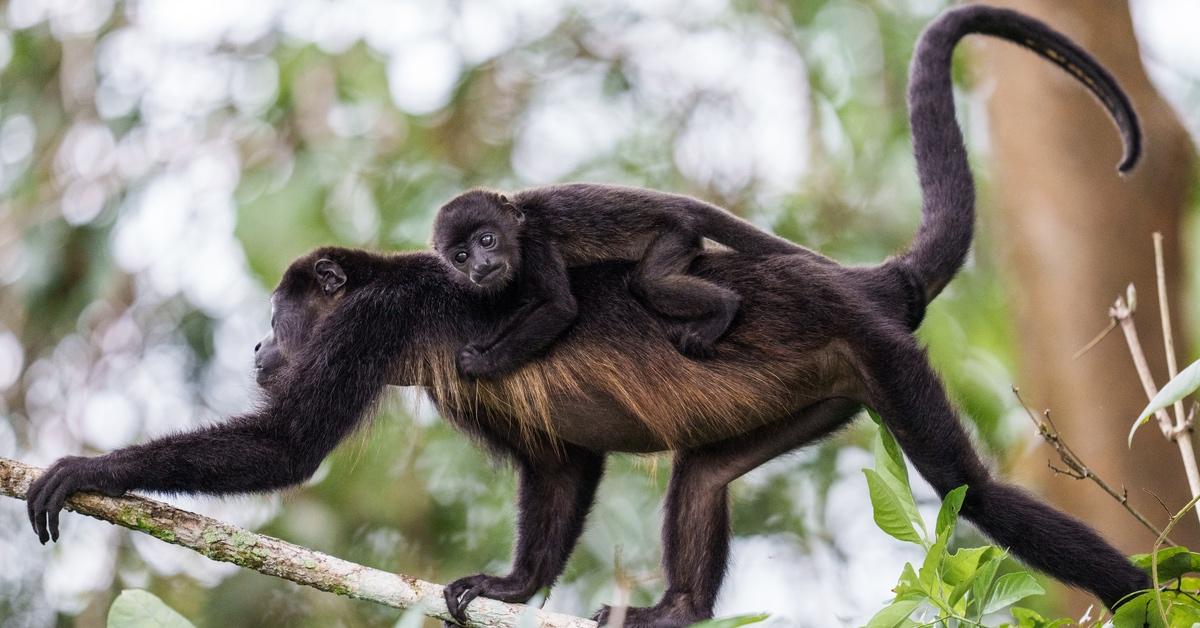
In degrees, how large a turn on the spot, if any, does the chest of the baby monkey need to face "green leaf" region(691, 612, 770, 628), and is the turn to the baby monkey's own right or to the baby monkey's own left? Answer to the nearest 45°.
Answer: approximately 90° to the baby monkey's own left

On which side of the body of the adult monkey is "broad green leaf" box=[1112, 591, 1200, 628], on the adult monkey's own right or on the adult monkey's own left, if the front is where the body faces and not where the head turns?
on the adult monkey's own left

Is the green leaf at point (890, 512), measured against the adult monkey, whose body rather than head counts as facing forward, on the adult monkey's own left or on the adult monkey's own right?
on the adult monkey's own left

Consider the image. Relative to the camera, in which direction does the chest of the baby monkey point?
to the viewer's left

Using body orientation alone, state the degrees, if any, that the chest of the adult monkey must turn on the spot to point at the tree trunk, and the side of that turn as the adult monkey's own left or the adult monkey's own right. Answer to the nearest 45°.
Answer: approximately 135° to the adult monkey's own right

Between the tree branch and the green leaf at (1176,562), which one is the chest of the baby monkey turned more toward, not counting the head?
the tree branch

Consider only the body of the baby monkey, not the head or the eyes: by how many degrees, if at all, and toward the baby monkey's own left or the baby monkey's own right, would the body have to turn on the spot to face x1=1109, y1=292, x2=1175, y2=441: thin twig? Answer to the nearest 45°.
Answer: approximately 135° to the baby monkey's own left

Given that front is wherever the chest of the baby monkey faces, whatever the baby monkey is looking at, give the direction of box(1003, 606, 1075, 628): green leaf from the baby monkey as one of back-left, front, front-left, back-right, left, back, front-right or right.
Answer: back-left

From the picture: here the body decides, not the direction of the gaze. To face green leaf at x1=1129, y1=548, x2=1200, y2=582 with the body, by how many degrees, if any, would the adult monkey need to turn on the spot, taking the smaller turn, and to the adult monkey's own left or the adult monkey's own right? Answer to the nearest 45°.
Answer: approximately 135° to the adult monkey's own left

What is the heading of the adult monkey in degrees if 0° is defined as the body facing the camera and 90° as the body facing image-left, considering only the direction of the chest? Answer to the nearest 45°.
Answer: approximately 90°

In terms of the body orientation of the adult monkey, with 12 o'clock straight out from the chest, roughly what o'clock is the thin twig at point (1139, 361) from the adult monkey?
The thin twig is roughly at 7 o'clock from the adult monkey.

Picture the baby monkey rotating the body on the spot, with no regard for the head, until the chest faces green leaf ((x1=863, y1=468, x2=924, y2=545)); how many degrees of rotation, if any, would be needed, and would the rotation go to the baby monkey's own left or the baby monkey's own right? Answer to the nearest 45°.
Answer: approximately 135° to the baby monkey's own left
